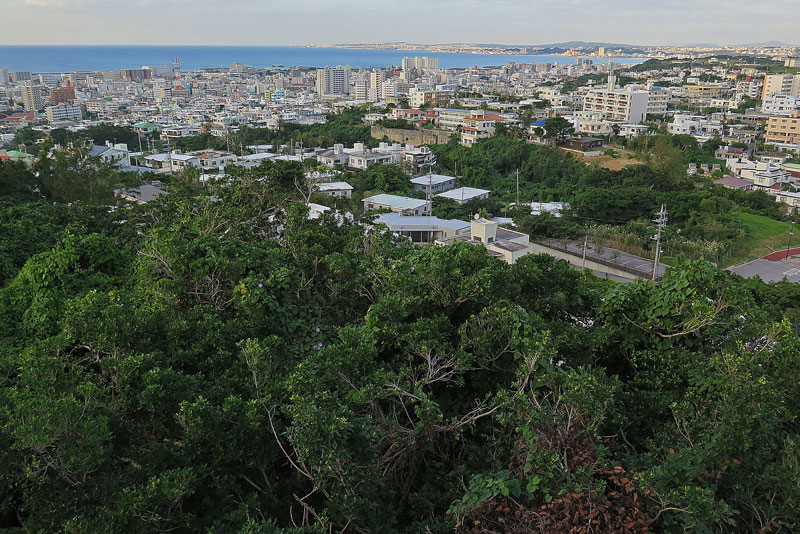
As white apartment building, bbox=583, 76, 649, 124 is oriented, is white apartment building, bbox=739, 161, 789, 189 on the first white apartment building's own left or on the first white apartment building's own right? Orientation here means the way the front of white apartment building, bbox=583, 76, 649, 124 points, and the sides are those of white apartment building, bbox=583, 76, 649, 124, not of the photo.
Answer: on the first white apartment building's own left

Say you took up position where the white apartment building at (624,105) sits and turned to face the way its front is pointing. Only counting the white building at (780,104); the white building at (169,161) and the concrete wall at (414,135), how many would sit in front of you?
2

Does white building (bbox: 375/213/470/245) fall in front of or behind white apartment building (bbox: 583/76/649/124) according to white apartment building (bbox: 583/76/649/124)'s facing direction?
in front

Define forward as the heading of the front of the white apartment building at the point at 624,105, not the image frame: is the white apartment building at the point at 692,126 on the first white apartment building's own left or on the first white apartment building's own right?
on the first white apartment building's own left

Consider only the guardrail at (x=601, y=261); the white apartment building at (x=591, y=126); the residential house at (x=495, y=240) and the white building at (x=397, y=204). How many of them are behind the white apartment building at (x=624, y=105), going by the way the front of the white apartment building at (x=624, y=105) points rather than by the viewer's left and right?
0

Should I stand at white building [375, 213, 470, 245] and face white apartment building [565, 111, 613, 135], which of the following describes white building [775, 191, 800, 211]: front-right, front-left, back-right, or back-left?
front-right

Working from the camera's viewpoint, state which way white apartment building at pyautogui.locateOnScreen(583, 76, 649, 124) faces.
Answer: facing the viewer and to the left of the viewer

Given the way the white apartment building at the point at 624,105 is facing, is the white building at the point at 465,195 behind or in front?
in front

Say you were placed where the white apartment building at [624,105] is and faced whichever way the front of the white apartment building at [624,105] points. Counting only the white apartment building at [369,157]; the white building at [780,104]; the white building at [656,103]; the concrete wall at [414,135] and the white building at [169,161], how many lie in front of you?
3

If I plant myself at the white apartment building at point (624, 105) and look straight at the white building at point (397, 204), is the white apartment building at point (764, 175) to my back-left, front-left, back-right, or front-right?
front-left

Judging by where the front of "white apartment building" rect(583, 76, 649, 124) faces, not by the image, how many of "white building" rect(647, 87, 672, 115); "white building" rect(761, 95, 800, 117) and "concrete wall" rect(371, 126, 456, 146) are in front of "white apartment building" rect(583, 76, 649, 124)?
1

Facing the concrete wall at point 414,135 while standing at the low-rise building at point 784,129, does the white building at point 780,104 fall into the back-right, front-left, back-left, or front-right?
back-right

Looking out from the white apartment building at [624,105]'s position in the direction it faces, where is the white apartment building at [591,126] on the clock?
the white apartment building at [591,126] is roughly at 11 o'clock from the white apartment building at [624,105].

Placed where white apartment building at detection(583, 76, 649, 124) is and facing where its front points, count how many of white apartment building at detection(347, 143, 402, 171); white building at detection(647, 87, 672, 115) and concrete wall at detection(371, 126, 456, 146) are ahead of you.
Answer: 2

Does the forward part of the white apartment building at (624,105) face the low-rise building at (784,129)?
no

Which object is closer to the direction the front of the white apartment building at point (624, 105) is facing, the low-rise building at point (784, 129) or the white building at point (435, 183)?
the white building

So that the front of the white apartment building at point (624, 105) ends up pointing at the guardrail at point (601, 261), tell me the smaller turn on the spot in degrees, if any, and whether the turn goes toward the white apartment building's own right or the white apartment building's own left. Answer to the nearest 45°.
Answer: approximately 45° to the white apartment building's own left
